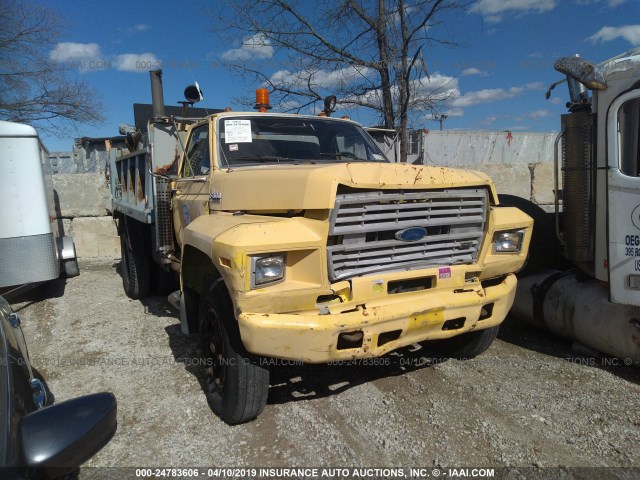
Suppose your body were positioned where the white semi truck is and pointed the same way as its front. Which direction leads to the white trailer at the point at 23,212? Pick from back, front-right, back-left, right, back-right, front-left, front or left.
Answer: back-right

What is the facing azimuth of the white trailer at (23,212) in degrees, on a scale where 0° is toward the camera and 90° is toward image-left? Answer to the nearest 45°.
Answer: approximately 0°

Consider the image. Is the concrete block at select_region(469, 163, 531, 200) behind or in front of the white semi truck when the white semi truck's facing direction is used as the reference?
behind

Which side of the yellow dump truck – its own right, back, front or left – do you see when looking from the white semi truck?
left

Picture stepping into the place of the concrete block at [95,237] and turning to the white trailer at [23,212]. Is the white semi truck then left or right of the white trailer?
left

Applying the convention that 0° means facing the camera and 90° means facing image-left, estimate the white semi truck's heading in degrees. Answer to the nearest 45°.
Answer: approximately 315°

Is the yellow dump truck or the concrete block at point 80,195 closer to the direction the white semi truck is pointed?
the yellow dump truck

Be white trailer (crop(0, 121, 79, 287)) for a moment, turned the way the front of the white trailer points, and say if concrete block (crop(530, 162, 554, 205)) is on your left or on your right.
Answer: on your left
